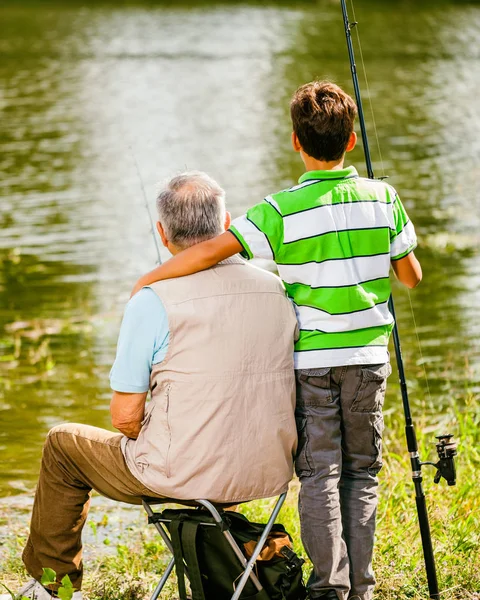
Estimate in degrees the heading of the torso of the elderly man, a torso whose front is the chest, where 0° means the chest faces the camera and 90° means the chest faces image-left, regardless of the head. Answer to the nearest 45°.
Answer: approximately 135°

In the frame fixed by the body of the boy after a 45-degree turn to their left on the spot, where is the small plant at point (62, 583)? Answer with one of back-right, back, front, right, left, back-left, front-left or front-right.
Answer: front-left

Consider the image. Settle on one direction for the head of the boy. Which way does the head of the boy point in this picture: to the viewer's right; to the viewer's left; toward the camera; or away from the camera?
away from the camera

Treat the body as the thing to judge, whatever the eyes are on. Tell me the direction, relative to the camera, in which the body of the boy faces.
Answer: away from the camera
